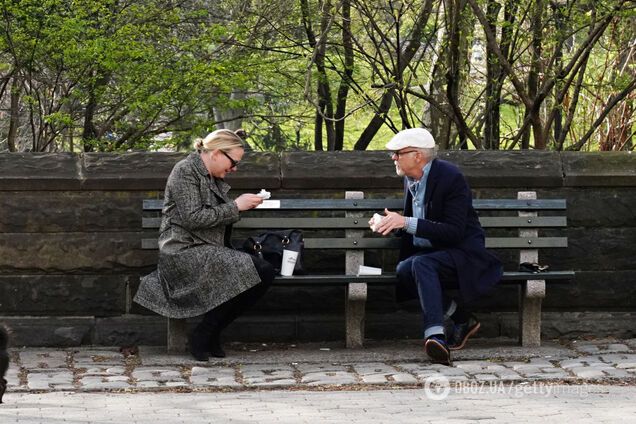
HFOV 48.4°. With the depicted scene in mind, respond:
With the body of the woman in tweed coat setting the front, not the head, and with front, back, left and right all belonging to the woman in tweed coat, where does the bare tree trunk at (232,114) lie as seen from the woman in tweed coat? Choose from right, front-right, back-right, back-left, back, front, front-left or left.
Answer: left

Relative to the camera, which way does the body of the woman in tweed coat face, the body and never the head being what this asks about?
to the viewer's right

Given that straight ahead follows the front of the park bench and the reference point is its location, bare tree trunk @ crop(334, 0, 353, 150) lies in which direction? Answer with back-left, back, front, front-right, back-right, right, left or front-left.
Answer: back

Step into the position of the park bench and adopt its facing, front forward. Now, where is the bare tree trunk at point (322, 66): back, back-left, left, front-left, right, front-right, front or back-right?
back

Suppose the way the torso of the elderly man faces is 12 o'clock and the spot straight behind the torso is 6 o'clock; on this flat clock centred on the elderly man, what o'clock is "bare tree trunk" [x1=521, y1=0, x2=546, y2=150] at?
The bare tree trunk is roughly at 5 o'clock from the elderly man.

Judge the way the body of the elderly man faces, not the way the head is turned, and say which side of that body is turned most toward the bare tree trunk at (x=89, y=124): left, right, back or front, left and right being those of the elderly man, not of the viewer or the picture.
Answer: right

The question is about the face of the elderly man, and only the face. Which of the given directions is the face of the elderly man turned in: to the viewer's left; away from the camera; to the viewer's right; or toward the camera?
to the viewer's left

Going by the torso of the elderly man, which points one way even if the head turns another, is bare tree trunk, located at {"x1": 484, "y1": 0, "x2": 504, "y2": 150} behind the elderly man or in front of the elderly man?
behind

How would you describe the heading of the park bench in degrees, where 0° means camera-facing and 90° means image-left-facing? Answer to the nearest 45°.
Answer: approximately 0°

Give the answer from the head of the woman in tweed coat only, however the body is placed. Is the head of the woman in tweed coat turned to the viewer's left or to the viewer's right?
to the viewer's right

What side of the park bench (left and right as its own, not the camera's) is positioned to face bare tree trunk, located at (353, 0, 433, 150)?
back

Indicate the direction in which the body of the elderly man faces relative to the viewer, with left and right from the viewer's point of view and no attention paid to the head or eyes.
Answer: facing the viewer and to the left of the viewer
